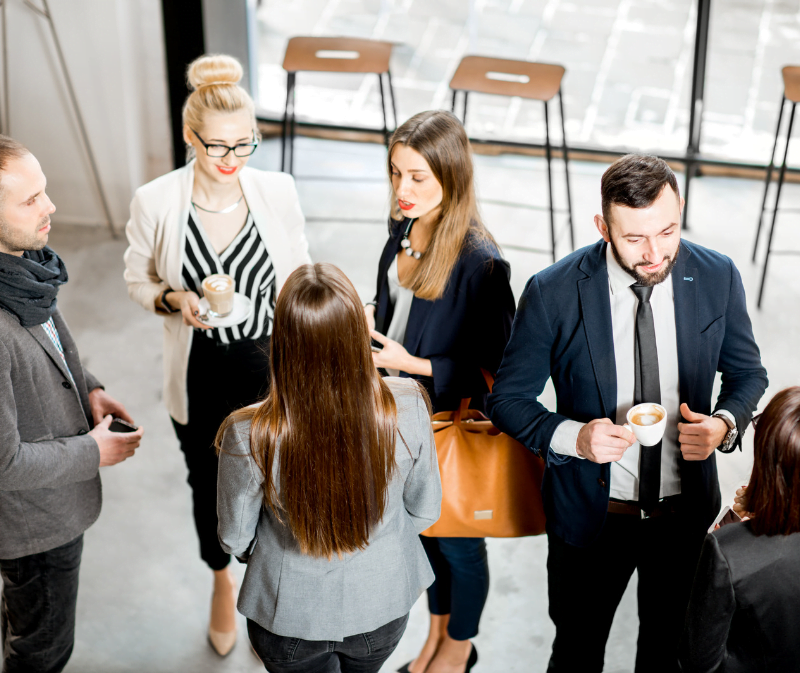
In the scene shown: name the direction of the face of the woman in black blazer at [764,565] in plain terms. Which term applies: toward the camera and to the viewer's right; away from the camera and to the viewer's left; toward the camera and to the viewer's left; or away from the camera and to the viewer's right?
away from the camera and to the viewer's left

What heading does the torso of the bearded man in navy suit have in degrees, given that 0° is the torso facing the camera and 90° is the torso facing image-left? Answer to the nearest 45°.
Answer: approximately 0°

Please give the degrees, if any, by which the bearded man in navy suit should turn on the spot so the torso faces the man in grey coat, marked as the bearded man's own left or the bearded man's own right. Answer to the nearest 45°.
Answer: approximately 90° to the bearded man's own right

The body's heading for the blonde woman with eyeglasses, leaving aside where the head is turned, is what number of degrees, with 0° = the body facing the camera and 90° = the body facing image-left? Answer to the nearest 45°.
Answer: approximately 0°

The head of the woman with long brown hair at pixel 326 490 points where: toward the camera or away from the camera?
away from the camera

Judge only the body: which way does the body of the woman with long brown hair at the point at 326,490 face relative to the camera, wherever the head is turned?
away from the camera

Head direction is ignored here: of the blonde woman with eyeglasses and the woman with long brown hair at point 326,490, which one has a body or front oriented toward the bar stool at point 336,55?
the woman with long brown hair

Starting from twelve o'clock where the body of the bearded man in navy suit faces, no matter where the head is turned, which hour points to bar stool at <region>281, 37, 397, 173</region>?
The bar stool is roughly at 5 o'clock from the bearded man in navy suit.

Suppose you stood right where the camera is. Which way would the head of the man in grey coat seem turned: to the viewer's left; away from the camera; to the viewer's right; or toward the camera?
to the viewer's right

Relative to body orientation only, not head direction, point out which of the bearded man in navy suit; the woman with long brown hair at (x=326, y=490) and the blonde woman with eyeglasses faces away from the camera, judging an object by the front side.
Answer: the woman with long brown hair

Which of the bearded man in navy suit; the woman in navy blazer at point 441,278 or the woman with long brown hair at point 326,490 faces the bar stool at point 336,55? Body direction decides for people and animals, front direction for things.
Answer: the woman with long brown hair

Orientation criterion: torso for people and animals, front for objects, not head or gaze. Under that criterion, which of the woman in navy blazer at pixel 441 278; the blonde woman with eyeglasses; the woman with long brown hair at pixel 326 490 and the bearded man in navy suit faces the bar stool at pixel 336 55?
the woman with long brown hair

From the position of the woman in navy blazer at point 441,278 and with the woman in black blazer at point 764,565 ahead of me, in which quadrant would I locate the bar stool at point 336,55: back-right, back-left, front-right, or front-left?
back-left

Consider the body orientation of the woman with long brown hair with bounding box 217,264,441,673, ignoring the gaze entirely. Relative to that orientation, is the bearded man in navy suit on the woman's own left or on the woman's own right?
on the woman's own right
